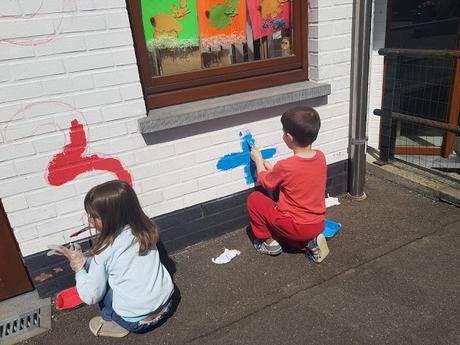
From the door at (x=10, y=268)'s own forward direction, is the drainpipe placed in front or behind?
in front

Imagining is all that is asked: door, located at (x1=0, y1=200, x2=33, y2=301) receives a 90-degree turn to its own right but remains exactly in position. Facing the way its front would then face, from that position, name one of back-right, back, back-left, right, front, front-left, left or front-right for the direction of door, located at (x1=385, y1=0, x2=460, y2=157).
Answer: back-left

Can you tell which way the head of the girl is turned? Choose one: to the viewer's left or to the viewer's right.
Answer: to the viewer's left

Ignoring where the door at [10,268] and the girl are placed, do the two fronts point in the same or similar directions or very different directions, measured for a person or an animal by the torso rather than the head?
very different directions

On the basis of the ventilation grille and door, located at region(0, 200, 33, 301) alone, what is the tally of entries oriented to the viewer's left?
0

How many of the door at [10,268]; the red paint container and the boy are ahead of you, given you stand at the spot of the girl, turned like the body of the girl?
2

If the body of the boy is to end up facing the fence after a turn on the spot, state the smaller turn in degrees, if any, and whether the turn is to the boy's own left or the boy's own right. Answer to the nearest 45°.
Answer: approximately 90° to the boy's own right

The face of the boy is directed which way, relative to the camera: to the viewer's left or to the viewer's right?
to the viewer's left

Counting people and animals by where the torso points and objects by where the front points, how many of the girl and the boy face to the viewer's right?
0

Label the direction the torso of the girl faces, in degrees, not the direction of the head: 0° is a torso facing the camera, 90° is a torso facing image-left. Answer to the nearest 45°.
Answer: approximately 135°

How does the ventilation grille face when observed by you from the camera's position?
facing the viewer and to the right of the viewer

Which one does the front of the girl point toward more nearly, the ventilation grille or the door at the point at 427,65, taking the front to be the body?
the ventilation grille

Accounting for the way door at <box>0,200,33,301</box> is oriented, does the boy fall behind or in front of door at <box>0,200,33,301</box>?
in front
